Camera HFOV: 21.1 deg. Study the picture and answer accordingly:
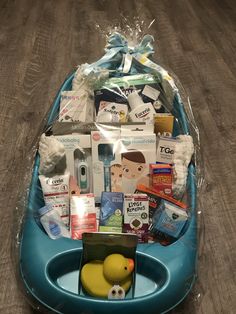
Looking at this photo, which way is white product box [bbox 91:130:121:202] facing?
toward the camera

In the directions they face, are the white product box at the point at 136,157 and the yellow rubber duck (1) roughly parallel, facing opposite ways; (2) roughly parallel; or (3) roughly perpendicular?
roughly perpendicular

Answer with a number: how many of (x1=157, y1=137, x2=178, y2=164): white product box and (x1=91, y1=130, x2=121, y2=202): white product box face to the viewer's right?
0

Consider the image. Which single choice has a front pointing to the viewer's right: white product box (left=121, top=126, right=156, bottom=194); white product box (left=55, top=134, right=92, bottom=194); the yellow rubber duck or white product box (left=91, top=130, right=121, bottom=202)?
the yellow rubber duck

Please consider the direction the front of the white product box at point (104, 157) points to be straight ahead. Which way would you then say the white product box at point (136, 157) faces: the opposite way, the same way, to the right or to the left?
the same way

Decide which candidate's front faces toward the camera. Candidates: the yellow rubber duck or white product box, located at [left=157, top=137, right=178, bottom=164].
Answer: the white product box

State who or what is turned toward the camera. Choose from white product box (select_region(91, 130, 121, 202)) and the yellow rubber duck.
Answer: the white product box

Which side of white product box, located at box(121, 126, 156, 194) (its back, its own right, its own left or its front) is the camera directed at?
front

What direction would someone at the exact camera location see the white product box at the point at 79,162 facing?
facing the viewer

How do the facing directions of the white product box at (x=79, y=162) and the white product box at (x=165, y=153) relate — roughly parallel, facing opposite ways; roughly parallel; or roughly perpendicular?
roughly parallel

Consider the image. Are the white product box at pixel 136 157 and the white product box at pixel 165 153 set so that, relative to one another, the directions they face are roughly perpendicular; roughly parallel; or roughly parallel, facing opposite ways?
roughly parallel
